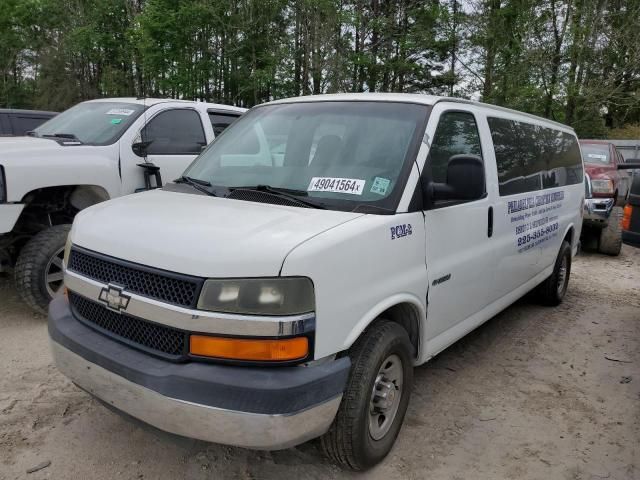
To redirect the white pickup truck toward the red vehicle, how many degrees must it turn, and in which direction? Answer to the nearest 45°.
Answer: approximately 135° to its left

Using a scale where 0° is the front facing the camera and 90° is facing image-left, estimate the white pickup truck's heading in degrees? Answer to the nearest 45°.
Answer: approximately 45°

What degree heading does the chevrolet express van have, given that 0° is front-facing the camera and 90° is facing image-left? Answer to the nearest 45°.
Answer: approximately 45°

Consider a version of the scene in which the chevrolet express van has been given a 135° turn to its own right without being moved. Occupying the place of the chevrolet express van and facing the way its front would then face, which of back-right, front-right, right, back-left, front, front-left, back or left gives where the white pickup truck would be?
front-left

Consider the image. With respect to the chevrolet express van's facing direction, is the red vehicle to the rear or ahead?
to the rear
